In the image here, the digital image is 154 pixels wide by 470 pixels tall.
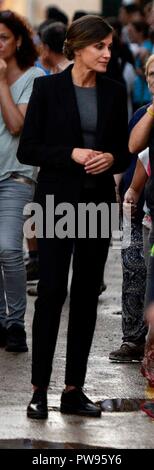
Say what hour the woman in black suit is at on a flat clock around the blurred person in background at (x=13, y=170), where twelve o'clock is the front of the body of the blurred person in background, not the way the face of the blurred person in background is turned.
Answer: The woman in black suit is roughly at 10 o'clock from the blurred person in background.

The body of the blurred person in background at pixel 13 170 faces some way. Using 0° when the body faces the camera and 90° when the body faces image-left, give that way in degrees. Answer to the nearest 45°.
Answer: approximately 45°
